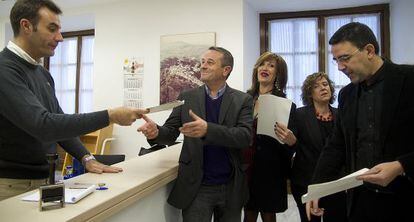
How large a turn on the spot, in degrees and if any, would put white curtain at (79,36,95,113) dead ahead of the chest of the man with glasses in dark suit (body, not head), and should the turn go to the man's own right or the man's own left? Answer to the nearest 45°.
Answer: approximately 90° to the man's own right

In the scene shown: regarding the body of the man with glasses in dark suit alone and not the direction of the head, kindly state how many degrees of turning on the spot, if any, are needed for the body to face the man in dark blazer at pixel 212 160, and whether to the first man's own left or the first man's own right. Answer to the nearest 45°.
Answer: approximately 45° to the first man's own right

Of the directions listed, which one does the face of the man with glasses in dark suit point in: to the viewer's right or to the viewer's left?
to the viewer's left

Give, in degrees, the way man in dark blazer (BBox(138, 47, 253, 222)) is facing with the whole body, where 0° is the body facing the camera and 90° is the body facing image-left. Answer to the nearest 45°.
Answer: approximately 45°

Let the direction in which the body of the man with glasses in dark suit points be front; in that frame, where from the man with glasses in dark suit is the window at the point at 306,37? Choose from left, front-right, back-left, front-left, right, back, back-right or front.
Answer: back-right

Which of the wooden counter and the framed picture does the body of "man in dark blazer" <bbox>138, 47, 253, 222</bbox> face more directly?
the wooden counter

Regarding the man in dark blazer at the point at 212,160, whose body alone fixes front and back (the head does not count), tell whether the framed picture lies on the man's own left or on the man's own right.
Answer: on the man's own right

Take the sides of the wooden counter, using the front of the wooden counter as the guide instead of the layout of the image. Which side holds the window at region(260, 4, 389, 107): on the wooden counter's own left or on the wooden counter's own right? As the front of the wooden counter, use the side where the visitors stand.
on the wooden counter's own left

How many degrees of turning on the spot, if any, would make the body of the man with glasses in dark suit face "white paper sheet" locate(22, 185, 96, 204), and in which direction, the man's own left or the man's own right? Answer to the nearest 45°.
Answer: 0° — they already face it

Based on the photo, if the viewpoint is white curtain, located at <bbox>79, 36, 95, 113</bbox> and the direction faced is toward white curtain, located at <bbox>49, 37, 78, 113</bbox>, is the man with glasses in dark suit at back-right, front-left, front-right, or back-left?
back-left
